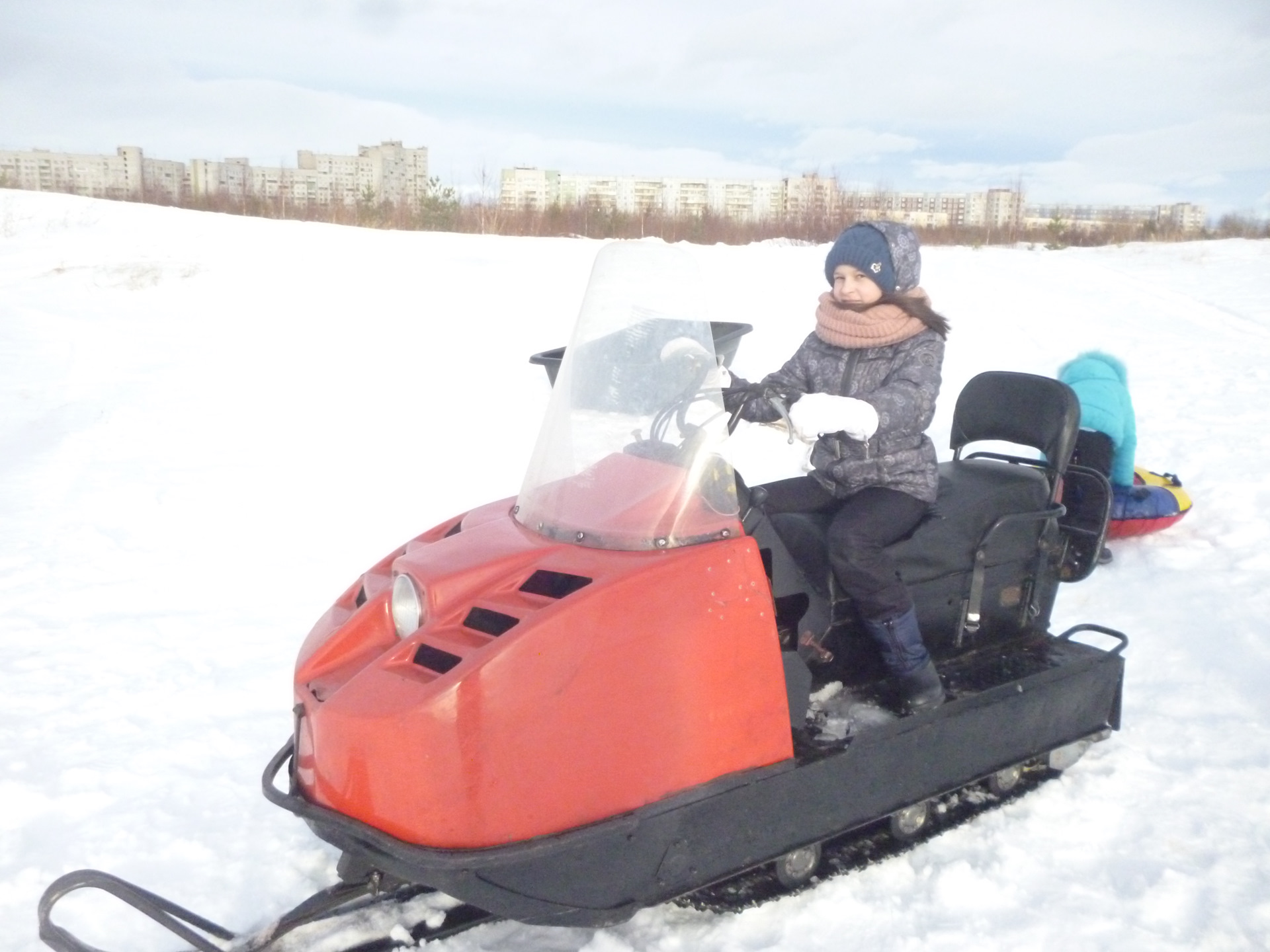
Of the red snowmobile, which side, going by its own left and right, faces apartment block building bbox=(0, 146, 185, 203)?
right

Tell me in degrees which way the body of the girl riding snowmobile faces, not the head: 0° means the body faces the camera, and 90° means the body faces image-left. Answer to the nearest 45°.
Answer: approximately 45°

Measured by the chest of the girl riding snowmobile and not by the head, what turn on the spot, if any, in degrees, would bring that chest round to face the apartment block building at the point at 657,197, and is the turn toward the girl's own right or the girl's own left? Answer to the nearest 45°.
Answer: approximately 135° to the girl's own right

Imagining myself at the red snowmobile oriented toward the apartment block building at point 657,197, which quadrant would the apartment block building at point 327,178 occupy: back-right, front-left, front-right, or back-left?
front-left

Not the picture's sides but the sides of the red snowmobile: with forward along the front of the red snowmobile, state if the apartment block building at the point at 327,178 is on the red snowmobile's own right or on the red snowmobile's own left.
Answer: on the red snowmobile's own right

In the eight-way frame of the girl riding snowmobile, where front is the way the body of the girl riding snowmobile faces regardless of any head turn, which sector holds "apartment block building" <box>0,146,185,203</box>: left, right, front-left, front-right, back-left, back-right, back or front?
right

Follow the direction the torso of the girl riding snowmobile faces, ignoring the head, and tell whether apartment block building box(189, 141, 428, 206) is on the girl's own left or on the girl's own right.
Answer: on the girl's own right

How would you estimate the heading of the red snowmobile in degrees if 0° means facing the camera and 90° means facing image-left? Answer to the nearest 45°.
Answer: approximately 45°

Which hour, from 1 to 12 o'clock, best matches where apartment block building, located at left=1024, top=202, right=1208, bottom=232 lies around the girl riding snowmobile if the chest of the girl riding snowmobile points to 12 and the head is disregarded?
The apartment block building is roughly at 5 o'clock from the girl riding snowmobile.

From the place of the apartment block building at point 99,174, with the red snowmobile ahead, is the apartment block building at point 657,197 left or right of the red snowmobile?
left

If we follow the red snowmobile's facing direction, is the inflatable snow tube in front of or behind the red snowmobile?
behind

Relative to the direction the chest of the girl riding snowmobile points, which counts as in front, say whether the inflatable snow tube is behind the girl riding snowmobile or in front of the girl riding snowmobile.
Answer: behind
